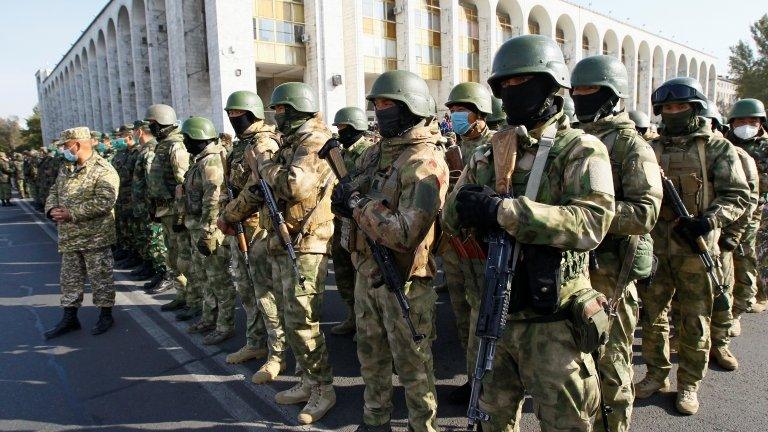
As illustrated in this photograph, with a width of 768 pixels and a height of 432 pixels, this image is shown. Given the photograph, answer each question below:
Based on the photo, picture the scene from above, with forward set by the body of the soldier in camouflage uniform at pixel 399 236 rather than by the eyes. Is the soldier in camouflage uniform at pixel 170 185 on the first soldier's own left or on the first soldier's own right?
on the first soldier's own right

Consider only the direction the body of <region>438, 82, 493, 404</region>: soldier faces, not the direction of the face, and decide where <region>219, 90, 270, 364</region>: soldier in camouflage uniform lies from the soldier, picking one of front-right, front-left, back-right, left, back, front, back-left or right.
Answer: front-right

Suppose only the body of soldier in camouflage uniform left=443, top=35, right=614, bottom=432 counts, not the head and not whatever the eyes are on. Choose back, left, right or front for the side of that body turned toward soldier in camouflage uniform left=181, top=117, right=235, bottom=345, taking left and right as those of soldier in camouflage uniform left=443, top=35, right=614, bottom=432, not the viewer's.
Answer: right

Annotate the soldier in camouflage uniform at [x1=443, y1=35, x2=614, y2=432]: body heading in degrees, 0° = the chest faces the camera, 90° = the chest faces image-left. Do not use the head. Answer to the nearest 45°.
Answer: approximately 45°

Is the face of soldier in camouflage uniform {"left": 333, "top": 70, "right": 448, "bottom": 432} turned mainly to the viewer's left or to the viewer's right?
to the viewer's left

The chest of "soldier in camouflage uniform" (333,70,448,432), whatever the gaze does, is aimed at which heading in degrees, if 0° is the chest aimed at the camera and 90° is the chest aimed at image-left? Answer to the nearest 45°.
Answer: approximately 45°

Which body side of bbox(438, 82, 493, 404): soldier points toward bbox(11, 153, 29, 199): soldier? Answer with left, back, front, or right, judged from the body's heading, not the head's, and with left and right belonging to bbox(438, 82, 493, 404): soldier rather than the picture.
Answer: right

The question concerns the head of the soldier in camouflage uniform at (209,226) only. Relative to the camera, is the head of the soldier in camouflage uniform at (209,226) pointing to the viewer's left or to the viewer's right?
to the viewer's left

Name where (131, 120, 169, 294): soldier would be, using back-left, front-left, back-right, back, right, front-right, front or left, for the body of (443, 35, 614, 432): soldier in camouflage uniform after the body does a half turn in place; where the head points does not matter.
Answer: left
